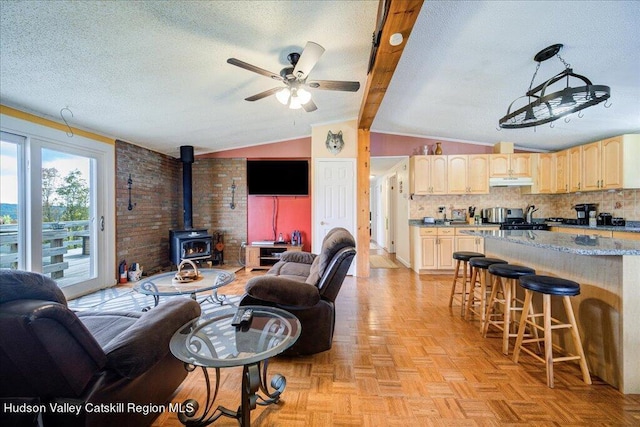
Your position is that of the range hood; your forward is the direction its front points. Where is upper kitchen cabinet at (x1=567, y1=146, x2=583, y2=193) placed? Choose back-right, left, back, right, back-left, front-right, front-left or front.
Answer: left

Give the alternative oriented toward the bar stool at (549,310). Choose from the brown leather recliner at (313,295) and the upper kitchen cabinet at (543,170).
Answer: the upper kitchen cabinet

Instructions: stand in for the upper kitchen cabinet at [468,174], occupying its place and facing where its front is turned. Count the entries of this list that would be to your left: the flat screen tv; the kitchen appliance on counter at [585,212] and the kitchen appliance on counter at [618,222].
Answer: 2

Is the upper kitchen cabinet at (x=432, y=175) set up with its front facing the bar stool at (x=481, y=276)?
yes

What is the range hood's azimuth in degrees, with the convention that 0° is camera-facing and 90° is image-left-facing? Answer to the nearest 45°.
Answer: approximately 0°

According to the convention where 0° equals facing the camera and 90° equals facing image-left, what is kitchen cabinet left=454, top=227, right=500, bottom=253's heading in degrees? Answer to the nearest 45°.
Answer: approximately 0°

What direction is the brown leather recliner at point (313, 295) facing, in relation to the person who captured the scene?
facing to the left of the viewer

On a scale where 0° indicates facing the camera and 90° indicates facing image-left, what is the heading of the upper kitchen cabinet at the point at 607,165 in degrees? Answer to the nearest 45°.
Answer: approximately 45°

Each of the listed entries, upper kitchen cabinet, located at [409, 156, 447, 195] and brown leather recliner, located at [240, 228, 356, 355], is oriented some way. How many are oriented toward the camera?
1

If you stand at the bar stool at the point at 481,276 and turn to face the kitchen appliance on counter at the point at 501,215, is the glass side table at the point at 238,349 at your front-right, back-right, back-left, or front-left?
back-left

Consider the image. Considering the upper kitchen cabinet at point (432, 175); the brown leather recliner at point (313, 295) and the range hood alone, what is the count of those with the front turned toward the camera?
2
